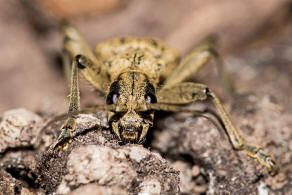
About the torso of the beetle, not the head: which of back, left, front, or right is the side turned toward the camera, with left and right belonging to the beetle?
front
